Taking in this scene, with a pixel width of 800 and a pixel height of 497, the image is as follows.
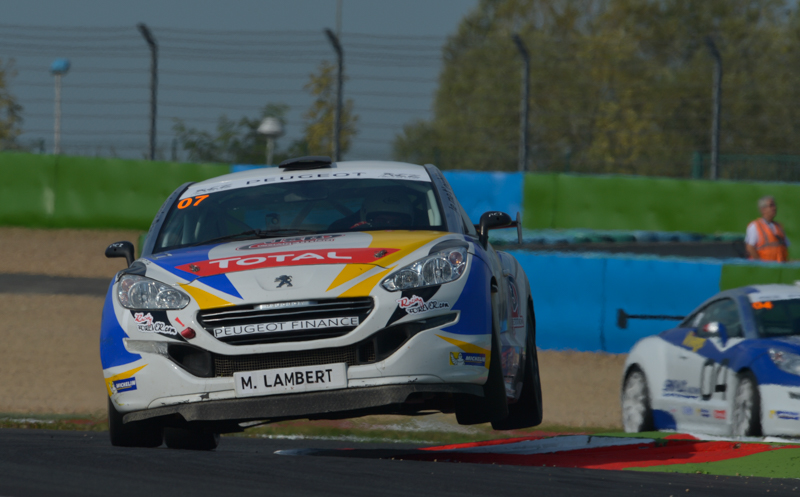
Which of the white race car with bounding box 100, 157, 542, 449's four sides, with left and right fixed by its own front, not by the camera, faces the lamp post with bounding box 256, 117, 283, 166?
back

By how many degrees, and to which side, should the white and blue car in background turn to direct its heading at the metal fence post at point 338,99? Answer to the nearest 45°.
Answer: approximately 180°

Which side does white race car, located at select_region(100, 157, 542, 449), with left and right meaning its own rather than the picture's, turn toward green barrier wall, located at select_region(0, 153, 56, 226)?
back

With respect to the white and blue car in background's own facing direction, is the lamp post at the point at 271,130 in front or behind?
behind

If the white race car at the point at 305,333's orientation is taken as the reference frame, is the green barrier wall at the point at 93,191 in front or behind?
behind

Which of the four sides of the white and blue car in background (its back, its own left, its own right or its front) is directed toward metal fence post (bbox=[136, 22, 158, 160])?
back

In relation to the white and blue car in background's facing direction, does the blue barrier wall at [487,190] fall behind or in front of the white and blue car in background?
behind

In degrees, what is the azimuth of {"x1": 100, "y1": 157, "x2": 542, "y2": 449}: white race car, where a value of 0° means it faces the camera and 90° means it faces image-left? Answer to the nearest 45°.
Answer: approximately 0°

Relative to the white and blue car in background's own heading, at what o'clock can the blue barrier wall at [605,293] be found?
The blue barrier wall is roughly at 7 o'clock from the white and blue car in background.

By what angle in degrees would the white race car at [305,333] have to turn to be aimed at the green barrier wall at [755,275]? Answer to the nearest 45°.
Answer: approximately 135° to its left

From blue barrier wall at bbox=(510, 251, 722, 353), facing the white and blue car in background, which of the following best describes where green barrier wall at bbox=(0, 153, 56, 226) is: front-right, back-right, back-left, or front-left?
back-right

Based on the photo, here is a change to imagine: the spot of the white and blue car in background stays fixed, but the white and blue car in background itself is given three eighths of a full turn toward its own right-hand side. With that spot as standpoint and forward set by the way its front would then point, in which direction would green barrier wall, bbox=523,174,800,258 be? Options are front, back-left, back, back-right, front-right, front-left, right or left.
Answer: right

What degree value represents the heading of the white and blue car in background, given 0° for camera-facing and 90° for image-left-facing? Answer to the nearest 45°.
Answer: approximately 315°

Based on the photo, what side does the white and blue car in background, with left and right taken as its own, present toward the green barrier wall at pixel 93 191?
back
